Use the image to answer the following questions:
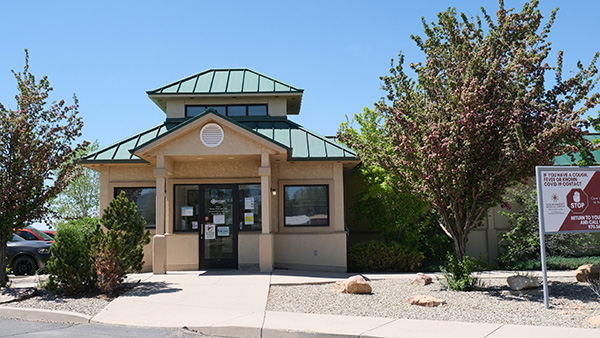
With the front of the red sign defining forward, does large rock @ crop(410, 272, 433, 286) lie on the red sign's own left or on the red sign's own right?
on the red sign's own right

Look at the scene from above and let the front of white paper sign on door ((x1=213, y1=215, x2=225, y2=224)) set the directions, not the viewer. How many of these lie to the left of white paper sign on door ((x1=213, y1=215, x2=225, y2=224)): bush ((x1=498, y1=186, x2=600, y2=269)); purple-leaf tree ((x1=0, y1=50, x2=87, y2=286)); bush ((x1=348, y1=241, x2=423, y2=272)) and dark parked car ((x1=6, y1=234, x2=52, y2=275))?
2

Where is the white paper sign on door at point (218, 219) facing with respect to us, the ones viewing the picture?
facing the viewer

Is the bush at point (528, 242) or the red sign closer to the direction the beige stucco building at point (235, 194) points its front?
the red sign

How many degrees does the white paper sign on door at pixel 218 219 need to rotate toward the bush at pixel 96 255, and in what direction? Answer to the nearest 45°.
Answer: approximately 45° to its right

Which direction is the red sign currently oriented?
toward the camera

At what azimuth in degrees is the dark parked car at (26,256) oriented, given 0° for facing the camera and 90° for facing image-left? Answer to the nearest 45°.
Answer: approximately 270°

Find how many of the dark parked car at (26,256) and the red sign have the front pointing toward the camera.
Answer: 1

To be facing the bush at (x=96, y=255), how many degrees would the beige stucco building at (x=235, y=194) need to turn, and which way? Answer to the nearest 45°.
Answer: approximately 45° to its right

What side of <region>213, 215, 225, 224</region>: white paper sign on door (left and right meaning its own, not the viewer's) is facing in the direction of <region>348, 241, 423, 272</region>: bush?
left

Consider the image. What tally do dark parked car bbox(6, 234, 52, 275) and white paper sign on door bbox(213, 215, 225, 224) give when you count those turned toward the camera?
1

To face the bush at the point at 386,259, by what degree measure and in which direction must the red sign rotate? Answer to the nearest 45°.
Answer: approximately 135° to its right
